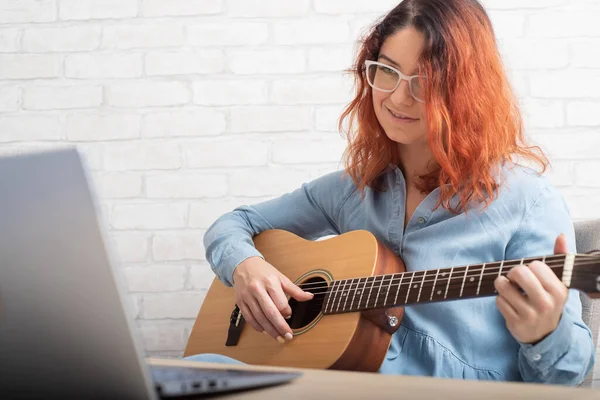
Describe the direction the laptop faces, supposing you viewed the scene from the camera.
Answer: facing away from the viewer and to the right of the viewer

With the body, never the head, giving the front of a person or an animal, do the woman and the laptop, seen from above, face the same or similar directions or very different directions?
very different directions

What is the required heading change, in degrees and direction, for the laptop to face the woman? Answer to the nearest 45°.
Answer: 0° — it already faces them

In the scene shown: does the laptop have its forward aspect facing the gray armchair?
yes
